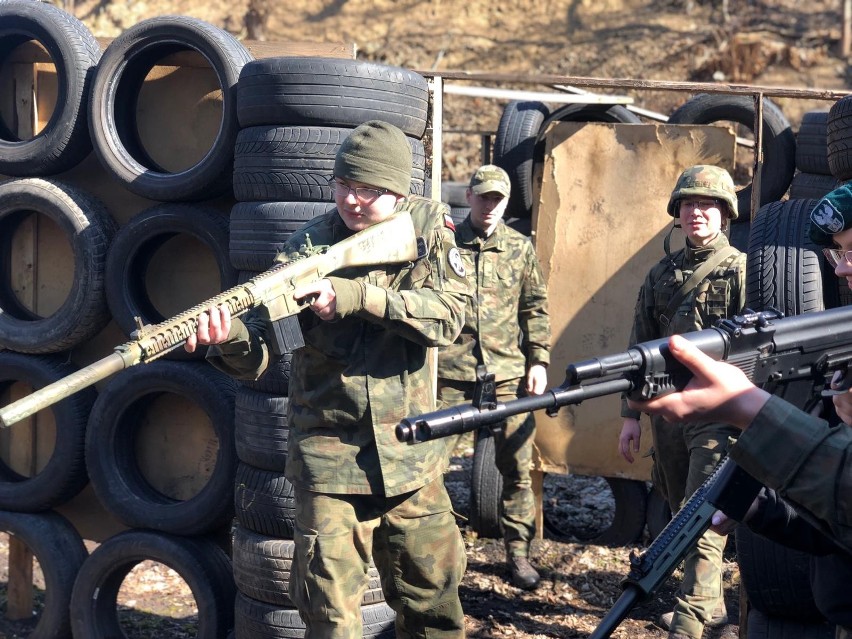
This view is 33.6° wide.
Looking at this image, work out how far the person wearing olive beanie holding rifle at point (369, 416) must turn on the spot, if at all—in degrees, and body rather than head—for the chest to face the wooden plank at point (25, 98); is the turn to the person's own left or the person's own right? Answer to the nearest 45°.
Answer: approximately 90° to the person's own right

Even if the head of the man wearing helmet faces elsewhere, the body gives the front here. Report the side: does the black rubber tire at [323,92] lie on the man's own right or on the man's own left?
on the man's own right

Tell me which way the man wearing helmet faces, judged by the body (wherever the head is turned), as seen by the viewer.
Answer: toward the camera

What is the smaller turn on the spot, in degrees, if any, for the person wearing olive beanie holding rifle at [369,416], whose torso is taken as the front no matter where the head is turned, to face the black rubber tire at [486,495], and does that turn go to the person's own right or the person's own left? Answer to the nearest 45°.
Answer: approximately 135° to the person's own right

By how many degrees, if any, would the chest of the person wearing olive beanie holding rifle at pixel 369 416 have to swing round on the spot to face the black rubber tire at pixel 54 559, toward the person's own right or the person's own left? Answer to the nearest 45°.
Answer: approximately 90° to the person's own right

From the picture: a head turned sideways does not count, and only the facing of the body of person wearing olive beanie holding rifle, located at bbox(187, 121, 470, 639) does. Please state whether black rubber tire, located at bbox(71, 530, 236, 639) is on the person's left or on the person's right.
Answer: on the person's right

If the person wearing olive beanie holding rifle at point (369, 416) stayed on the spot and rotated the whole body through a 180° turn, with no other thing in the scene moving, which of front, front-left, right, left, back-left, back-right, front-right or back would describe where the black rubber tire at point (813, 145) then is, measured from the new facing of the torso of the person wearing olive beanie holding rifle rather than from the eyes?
front

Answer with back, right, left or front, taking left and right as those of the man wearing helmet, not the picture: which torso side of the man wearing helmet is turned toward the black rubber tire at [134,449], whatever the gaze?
right

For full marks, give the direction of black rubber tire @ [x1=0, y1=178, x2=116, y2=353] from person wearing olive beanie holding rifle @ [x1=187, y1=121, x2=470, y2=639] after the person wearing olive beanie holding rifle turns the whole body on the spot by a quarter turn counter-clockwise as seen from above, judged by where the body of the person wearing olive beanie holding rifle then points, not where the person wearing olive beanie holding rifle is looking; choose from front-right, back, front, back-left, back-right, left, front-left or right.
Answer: back

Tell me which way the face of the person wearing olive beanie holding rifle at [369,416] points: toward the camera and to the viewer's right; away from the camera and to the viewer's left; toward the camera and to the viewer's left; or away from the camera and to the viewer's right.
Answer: toward the camera and to the viewer's left

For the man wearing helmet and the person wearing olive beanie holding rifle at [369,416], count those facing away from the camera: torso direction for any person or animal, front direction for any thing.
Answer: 0

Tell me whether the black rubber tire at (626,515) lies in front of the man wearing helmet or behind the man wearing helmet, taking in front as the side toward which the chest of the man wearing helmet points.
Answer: behind

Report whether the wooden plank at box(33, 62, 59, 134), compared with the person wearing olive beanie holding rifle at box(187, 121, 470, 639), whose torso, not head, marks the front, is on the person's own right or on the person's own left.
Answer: on the person's own right

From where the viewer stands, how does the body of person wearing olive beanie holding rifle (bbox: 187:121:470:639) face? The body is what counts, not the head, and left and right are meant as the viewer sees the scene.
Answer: facing the viewer and to the left of the viewer

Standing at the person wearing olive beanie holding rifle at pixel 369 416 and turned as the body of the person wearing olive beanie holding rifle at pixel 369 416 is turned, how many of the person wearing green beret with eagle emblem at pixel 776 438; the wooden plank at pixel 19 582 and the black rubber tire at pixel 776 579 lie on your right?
1

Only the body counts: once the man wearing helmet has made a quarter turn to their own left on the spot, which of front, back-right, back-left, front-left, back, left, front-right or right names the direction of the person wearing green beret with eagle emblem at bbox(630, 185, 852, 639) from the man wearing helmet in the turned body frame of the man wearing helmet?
right
